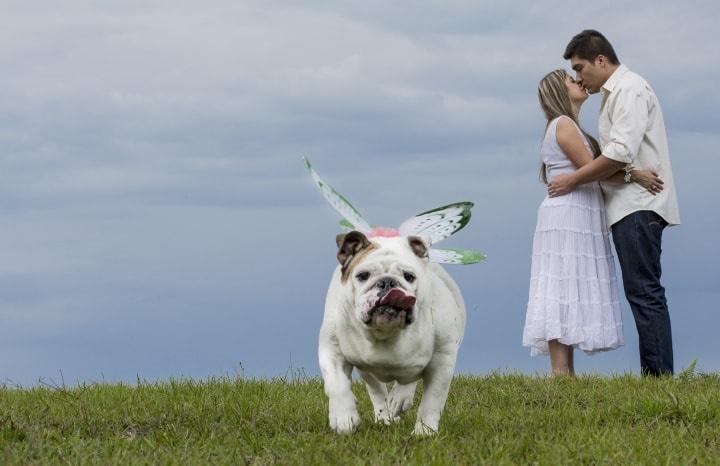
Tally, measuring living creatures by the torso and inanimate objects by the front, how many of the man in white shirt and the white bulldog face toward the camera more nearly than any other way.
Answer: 1

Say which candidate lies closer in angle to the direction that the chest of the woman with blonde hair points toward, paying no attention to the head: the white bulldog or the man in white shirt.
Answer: the man in white shirt

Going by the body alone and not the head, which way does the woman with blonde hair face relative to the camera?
to the viewer's right

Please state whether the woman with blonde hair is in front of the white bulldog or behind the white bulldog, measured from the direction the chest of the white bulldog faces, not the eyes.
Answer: behind

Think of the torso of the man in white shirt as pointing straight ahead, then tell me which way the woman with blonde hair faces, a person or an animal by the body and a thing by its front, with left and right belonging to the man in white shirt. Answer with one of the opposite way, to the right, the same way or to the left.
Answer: the opposite way

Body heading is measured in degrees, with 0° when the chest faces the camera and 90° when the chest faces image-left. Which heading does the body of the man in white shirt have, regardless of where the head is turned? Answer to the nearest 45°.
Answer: approximately 90°

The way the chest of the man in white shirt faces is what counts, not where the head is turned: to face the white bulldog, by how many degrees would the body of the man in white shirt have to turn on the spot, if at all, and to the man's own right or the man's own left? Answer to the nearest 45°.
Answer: approximately 90° to the man's own left

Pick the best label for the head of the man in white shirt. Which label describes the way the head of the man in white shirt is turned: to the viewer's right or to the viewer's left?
to the viewer's left

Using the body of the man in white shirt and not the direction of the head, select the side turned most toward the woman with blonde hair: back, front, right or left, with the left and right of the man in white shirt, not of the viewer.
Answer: front

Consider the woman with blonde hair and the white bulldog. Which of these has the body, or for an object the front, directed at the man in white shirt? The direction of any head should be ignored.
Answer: the woman with blonde hair

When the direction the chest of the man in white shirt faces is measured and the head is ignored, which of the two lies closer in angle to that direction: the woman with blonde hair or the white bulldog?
the woman with blonde hair

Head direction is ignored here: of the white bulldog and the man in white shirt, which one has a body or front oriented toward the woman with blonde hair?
the man in white shirt

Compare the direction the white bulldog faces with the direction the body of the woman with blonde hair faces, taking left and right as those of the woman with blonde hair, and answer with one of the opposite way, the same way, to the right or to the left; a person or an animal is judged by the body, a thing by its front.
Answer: to the right

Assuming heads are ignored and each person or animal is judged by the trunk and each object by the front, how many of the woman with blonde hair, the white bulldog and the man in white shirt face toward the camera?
1

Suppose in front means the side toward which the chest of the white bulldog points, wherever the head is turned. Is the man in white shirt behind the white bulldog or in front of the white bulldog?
behind

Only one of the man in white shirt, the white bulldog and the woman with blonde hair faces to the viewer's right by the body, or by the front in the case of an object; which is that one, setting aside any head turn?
the woman with blonde hair

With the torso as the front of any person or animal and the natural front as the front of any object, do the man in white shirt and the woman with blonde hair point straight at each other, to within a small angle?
yes

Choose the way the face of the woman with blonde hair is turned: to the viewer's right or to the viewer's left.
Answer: to the viewer's right
